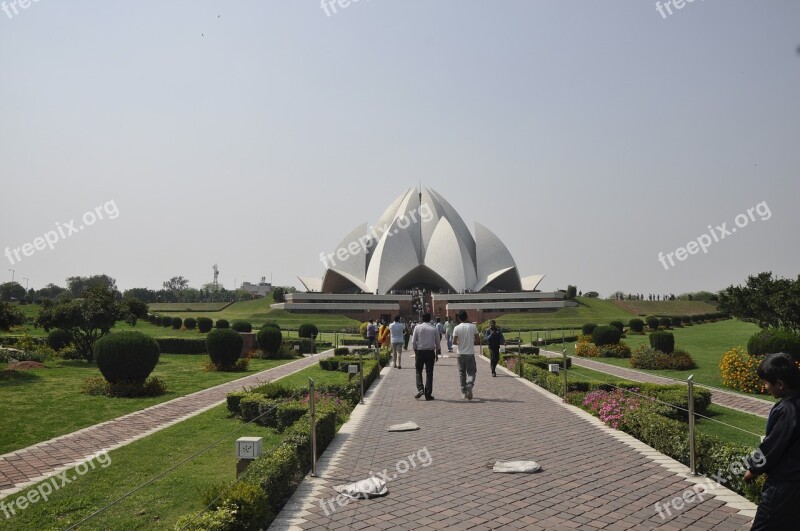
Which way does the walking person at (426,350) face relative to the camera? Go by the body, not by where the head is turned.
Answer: away from the camera

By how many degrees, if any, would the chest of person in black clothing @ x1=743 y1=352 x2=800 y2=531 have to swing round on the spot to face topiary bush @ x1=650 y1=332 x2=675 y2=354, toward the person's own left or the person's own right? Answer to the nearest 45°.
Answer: approximately 90° to the person's own right

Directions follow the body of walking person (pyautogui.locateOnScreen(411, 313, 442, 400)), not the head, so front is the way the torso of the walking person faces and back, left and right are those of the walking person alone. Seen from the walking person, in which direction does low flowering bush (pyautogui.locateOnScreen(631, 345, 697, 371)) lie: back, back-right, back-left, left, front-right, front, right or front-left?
front-right

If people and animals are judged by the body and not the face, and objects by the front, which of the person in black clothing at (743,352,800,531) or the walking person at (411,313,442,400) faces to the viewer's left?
the person in black clothing

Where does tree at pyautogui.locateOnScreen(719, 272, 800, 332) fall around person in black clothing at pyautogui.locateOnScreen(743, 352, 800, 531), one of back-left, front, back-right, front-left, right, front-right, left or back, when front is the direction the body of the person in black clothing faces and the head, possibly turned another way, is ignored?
right

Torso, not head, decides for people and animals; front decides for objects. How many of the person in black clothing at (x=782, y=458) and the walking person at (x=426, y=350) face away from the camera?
1

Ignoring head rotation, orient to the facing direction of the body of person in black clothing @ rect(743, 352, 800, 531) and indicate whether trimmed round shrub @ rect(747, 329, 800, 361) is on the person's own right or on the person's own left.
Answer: on the person's own right

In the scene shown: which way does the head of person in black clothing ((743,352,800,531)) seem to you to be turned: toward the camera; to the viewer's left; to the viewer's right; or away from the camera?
to the viewer's left

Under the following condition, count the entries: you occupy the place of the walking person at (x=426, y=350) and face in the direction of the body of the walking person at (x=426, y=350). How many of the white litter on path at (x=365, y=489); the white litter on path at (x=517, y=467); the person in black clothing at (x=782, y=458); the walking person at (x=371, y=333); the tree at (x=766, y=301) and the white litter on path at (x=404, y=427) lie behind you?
4

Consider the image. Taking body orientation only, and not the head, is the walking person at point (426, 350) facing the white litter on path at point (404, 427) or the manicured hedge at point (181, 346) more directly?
the manicured hedge

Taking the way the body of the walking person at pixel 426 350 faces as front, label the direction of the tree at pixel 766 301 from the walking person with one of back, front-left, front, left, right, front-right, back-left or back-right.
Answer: front-right

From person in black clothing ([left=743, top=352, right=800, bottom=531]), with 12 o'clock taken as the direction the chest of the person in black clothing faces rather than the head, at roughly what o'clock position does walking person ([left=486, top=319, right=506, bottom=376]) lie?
The walking person is roughly at 2 o'clock from the person in black clothing.

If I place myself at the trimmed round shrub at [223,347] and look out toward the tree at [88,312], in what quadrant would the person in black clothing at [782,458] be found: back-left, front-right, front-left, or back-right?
back-left

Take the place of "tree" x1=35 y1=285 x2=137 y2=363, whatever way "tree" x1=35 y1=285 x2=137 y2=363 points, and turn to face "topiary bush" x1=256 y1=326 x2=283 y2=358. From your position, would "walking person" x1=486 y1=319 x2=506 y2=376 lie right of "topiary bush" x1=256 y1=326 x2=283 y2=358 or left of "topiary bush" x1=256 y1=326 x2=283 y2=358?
right

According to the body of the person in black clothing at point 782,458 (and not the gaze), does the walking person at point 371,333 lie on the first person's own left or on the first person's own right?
on the first person's own right

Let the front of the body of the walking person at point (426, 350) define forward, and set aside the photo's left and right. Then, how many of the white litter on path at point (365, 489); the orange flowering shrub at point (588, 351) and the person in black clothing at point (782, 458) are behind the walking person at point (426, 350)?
2

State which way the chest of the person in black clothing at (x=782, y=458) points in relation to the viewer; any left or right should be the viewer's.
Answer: facing to the left of the viewer

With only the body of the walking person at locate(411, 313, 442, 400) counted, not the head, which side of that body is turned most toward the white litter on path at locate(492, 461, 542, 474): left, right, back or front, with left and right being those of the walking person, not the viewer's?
back
